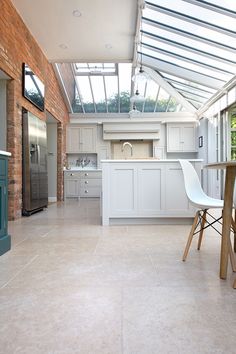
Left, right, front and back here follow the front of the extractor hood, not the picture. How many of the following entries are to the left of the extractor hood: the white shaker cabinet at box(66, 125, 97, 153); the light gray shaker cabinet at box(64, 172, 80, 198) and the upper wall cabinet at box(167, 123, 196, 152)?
1

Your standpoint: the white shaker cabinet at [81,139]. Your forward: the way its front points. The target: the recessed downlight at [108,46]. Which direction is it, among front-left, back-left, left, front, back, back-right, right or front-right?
front

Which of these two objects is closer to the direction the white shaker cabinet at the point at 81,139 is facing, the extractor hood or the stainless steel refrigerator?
the stainless steel refrigerator

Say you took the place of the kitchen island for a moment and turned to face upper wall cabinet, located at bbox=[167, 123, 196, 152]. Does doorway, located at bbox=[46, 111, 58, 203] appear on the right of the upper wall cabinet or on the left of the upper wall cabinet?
left

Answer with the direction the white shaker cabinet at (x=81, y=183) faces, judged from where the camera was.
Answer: facing the viewer

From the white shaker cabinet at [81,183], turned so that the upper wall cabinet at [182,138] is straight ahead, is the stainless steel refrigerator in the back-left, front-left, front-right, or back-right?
back-right

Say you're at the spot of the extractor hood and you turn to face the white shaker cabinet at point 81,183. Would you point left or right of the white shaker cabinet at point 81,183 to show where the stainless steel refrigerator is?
left

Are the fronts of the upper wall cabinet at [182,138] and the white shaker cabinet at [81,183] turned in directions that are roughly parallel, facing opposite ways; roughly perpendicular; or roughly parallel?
roughly parallel

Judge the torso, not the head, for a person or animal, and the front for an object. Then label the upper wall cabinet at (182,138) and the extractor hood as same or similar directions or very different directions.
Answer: same or similar directions

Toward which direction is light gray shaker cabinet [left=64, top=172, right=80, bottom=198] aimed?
toward the camera

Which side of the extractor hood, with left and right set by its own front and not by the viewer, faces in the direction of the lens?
front

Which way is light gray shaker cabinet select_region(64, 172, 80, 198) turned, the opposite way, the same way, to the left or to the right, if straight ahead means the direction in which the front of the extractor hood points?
the same way

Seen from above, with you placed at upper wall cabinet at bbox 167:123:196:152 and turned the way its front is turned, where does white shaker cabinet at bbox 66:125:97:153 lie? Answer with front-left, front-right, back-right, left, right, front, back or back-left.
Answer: right
